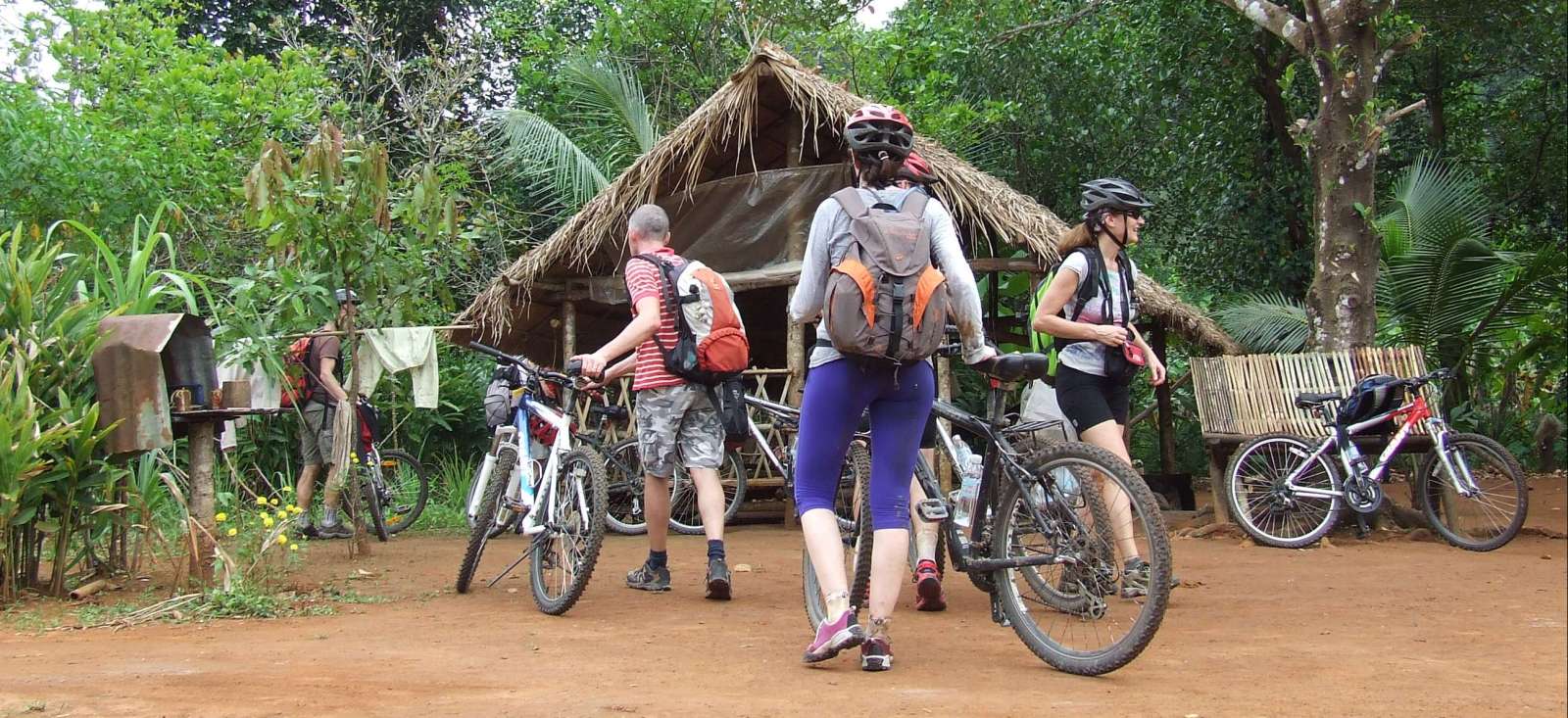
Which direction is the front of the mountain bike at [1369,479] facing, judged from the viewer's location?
facing to the right of the viewer

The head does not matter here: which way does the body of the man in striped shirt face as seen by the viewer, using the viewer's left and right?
facing away from the viewer and to the left of the viewer

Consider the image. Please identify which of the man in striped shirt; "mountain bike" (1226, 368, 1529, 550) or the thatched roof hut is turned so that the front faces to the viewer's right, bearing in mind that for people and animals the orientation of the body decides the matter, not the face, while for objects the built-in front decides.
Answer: the mountain bike

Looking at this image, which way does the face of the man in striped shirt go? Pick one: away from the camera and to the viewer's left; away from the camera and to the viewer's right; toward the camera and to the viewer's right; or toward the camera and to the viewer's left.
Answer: away from the camera and to the viewer's left

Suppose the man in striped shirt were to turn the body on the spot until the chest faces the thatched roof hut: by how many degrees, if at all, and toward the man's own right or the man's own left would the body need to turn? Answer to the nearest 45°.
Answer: approximately 45° to the man's own right

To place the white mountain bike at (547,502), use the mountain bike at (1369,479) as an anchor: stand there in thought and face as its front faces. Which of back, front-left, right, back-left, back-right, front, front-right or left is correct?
back-right

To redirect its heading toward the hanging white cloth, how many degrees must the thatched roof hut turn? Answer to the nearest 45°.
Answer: approximately 90° to its right

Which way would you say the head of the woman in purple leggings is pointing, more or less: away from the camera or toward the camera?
away from the camera
